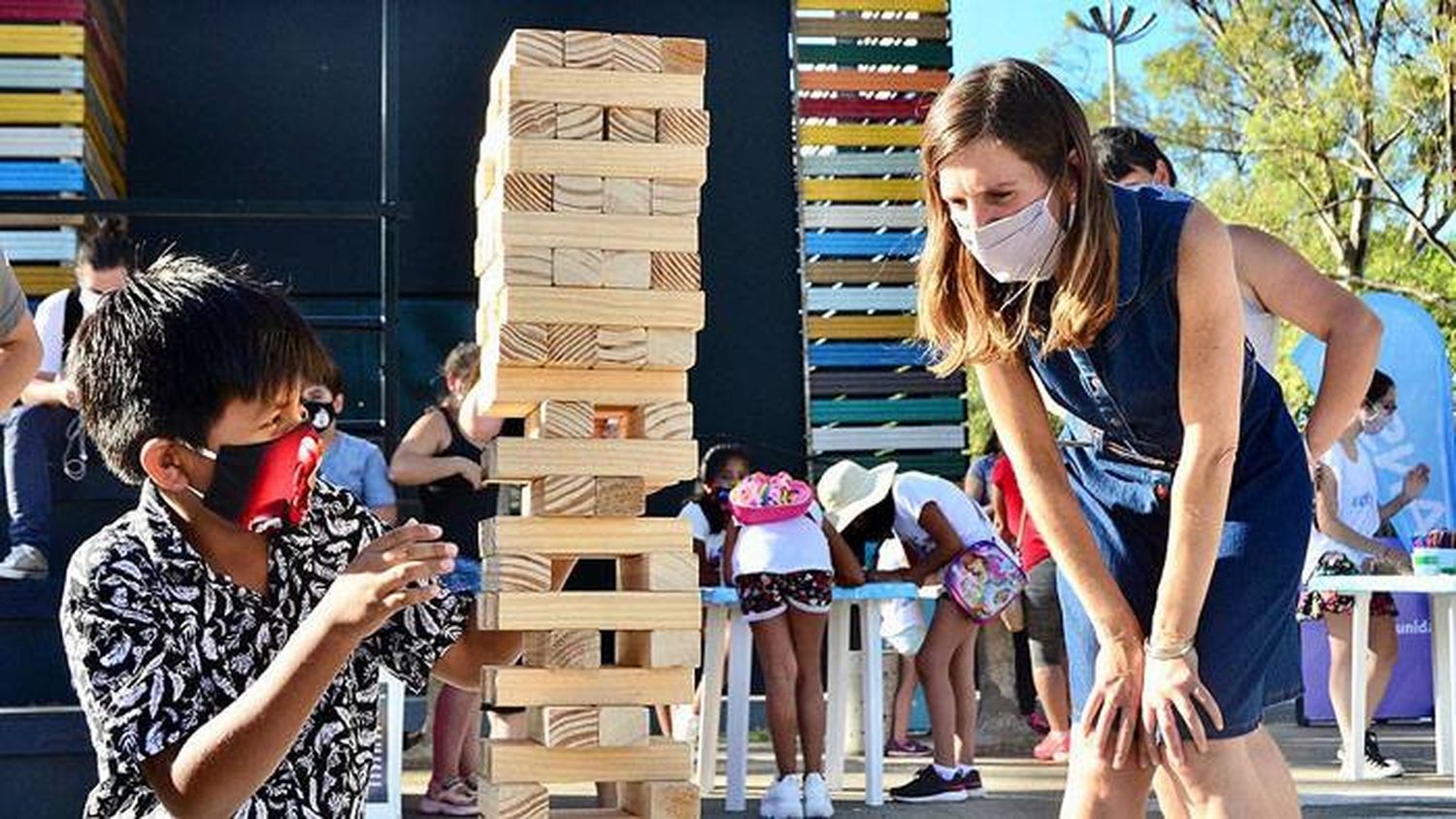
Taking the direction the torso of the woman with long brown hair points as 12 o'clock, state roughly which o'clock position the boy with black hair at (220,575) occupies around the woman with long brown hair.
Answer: The boy with black hair is roughly at 12 o'clock from the woman with long brown hair.

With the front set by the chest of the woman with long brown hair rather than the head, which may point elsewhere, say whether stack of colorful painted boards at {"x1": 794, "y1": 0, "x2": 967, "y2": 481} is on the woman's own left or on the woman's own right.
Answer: on the woman's own right

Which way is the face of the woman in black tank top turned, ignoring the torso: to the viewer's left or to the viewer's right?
to the viewer's right

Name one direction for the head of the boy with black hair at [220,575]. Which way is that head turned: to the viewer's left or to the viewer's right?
to the viewer's right

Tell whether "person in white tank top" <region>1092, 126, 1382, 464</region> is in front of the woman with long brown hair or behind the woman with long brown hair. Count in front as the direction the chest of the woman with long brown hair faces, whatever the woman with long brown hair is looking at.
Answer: behind

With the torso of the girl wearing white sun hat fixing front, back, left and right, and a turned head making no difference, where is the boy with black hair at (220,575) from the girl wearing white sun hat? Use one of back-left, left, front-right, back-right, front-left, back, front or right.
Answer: left

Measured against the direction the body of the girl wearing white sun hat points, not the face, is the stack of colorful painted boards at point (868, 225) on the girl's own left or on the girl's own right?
on the girl's own right

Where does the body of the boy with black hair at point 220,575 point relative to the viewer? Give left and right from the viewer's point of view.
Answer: facing the viewer and to the right of the viewer

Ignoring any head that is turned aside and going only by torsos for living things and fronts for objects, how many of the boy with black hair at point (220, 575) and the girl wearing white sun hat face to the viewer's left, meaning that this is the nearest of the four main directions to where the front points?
1

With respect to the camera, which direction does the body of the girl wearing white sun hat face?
to the viewer's left

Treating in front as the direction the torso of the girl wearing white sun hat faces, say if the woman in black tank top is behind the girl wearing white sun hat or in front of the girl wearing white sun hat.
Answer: in front
